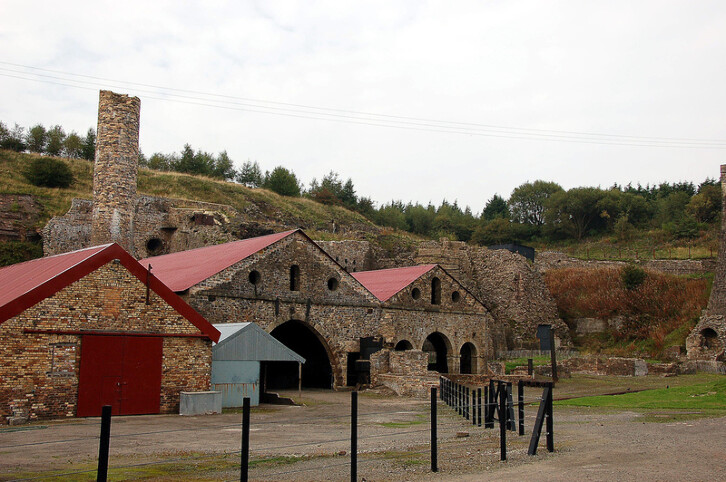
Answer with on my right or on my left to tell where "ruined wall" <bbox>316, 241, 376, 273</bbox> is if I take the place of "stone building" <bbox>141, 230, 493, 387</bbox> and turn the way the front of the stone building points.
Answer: on my left

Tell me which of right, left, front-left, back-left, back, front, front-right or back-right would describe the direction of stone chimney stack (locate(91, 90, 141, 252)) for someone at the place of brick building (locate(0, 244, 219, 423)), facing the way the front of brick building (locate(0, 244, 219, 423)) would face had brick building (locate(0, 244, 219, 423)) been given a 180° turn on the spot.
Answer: front-right

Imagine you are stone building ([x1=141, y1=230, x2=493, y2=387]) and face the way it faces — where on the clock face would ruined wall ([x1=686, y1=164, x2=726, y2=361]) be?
The ruined wall is roughly at 10 o'clock from the stone building.

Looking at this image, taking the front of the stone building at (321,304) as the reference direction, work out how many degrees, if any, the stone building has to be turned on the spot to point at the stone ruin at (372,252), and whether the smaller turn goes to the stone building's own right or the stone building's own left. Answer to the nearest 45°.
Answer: approximately 135° to the stone building's own left

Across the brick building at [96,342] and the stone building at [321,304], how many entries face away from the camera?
0

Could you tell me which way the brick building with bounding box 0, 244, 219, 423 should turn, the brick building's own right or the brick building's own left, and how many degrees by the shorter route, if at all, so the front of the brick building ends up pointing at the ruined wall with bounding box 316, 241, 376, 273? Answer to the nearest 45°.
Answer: approximately 90° to the brick building's own left

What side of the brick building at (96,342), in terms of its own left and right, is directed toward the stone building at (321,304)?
left

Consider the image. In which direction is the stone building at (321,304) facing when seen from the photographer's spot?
facing the viewer and to the right of the viewer

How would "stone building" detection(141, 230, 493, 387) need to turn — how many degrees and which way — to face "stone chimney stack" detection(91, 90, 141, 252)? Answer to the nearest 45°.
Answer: approximately 180°

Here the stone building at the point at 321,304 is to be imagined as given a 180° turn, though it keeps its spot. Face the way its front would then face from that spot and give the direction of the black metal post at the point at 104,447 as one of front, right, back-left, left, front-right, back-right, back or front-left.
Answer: back-left

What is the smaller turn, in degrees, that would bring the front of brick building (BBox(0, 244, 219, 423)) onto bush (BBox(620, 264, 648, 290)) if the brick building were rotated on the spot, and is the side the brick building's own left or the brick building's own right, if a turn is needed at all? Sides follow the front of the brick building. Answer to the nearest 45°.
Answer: approximately 90° to the brick building's own left

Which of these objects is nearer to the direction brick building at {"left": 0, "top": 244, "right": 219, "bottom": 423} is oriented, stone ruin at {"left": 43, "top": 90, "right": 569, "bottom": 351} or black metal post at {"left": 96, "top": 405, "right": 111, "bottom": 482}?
the black metal post
